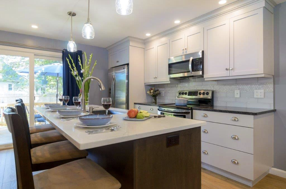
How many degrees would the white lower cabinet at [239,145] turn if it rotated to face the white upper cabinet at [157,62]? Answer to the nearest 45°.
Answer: approximately 90° to its right

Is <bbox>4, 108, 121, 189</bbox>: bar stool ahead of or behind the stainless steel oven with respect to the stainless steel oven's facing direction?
ahead

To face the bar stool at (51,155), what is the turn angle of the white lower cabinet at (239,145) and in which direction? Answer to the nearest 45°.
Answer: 0° — it already faces it

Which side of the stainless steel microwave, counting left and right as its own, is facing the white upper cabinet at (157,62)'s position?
right

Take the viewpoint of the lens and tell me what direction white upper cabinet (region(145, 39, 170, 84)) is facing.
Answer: facing the viewer and to the left of the viewer

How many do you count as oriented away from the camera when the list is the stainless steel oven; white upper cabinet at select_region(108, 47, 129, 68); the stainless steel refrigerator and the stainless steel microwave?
0

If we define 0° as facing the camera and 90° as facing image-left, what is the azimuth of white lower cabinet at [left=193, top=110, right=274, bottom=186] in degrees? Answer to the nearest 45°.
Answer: approximately 45°

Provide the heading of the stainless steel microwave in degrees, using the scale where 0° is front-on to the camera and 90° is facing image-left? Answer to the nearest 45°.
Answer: approximately 45°

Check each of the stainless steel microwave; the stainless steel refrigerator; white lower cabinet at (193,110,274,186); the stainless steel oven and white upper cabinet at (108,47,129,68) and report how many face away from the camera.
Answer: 0

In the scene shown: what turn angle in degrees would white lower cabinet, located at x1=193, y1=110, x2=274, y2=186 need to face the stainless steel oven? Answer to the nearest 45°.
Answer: approximately 45° to its right

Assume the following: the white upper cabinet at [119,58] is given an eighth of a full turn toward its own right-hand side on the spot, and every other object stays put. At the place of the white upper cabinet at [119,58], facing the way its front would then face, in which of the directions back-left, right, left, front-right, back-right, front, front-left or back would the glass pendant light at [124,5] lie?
left

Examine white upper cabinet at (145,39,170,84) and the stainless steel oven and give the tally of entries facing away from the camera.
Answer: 0

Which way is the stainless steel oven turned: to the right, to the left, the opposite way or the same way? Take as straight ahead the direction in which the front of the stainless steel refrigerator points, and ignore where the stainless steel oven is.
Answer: the same way

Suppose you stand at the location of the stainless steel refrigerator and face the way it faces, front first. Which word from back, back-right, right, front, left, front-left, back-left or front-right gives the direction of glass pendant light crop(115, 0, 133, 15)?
front-left

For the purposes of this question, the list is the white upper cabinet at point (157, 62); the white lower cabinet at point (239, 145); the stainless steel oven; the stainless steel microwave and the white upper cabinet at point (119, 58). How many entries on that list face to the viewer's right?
0

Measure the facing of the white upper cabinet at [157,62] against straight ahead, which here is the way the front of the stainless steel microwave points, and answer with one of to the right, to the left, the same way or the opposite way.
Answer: the same way
